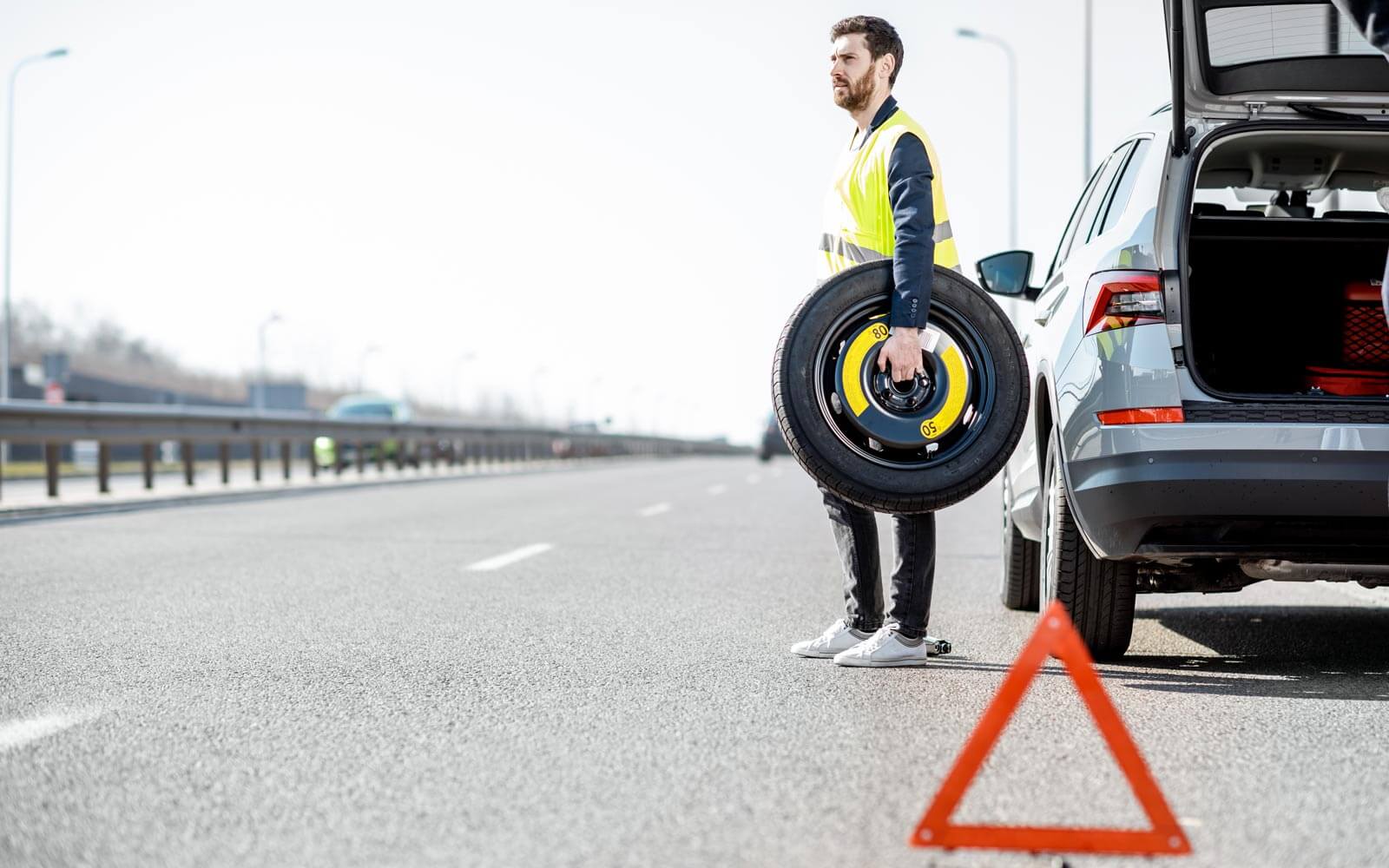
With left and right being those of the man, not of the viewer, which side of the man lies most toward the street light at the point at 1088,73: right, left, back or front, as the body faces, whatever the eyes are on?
right

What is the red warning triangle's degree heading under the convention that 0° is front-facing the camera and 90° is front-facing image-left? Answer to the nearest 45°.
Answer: approximately 0°

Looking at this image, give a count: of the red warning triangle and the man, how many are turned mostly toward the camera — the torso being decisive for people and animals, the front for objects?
1

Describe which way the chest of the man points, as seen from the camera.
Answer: to the viewer's left

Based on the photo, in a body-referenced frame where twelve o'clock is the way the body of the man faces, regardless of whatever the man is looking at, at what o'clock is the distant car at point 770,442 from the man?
The distant car is roughly at 3 o'clock from the man.

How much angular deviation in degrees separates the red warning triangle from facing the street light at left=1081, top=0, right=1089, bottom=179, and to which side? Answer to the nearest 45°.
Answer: approximately 180°

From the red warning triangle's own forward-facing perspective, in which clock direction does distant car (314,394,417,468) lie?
The distant car is roughly at 5 o'clock from the red warning triangle.

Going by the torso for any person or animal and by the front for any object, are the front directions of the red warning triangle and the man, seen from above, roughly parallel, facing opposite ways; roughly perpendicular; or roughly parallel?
roughly perpendicular

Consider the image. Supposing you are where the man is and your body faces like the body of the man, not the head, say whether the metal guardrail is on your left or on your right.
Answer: on your right

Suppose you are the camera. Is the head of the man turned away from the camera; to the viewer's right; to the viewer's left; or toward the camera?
to the viewer's left
